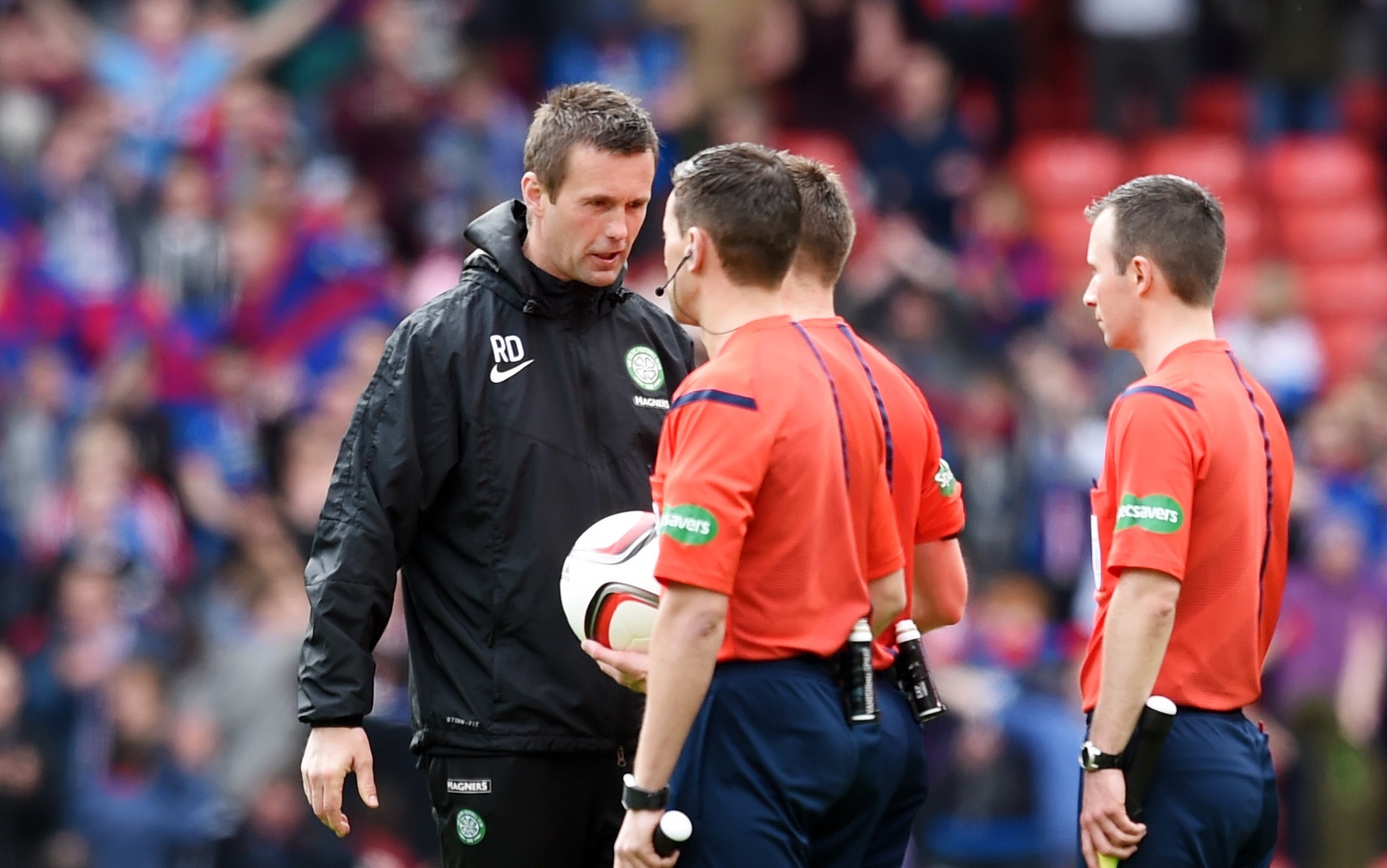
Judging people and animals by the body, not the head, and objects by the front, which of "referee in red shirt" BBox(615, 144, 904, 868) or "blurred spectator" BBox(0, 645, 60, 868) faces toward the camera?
the blurred spectator

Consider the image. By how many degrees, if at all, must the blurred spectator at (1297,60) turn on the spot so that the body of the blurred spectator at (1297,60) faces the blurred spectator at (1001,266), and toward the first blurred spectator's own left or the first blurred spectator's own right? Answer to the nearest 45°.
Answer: approximately 45° to the first blurred spectator's own right

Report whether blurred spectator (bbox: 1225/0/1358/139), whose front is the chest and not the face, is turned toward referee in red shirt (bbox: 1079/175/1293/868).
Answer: yes

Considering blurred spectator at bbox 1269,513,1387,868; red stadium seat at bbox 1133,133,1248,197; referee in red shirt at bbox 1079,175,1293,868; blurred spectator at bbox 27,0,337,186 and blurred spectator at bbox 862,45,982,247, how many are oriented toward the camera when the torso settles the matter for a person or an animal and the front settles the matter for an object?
4

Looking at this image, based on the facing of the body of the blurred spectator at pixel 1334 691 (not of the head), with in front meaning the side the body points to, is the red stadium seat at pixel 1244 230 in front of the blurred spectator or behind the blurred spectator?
behind

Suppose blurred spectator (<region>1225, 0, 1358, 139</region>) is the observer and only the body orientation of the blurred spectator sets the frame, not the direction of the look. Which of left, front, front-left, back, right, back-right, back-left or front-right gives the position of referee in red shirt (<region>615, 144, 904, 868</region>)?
front

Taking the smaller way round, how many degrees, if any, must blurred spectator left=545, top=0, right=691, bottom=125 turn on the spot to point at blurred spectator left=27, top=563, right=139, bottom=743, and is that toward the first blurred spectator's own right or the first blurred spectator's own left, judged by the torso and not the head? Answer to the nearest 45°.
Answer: approximately 45° to the first blurred spectator's own right

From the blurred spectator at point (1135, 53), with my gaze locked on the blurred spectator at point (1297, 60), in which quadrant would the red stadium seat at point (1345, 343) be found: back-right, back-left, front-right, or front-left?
front-right

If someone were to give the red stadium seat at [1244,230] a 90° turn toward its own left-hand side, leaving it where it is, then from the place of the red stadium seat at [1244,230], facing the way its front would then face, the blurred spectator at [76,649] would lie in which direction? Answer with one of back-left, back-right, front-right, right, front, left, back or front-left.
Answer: back-right

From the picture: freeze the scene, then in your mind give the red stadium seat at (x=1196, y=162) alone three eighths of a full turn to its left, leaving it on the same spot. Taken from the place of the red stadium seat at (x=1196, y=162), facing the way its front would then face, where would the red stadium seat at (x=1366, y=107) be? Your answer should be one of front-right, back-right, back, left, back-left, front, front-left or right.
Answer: front

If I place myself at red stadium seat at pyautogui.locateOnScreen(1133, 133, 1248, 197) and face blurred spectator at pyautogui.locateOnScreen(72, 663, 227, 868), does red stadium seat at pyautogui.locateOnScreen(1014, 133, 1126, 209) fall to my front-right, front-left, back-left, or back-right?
front-right

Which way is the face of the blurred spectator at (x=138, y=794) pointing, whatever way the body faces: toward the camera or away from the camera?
toward the camera

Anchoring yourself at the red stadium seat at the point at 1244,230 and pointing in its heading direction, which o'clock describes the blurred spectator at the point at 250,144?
The blurred spectator is roughly at 2 o'clock from the red stadium seat.

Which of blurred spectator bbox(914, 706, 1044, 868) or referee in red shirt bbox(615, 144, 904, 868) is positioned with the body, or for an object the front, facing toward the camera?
the blurred spectator

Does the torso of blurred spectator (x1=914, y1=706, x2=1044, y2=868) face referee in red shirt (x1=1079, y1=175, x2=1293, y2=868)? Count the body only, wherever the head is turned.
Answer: yes

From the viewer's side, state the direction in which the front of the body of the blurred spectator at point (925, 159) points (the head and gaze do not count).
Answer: toward the camera

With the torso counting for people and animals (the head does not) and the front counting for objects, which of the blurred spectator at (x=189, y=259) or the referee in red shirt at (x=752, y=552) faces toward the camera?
the blurred spectator

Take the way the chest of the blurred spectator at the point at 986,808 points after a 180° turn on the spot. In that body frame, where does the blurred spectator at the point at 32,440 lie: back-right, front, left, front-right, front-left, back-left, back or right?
left
